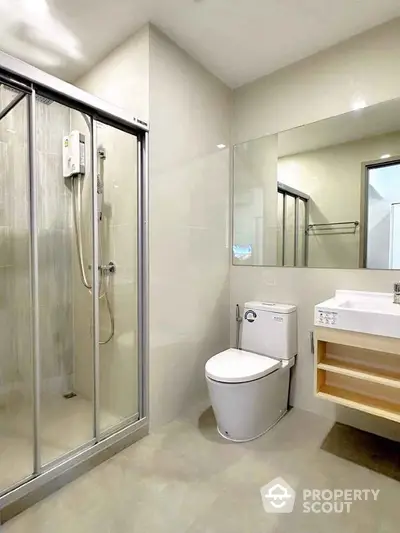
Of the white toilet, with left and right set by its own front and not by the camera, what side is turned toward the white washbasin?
left

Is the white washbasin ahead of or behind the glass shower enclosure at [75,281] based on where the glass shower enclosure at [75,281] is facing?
ahead

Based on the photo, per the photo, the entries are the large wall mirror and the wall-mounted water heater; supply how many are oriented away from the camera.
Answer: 0

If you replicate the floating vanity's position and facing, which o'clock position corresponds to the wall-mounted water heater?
The wall-mounted water heater is roughly at 3 o'clock from the floating vanity.

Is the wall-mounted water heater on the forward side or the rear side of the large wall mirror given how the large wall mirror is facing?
on the forward side

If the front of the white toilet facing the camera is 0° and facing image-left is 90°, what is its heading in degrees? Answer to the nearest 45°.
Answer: approximately 45°

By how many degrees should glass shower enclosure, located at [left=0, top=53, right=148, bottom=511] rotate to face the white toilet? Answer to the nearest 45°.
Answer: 0° — it already faces it

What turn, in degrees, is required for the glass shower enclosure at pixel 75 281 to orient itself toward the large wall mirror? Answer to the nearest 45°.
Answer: approximately 45° to its left

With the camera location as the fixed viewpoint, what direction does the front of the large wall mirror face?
facing the viewer and to the left of the viewer

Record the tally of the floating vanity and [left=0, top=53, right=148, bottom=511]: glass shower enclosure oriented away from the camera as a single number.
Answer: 0

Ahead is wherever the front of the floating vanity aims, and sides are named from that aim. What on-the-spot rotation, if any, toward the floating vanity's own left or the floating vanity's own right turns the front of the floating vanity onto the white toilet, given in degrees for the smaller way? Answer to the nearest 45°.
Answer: approximately 45° to the floating vanity's own right

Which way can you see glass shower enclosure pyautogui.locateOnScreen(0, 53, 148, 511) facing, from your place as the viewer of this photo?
facing the viewer and to the right of the viewer

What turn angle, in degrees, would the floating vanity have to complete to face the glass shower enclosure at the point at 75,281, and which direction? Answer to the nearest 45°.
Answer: approximately 45° to its right

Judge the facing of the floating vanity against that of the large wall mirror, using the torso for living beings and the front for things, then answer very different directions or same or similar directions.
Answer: same or similar directions
